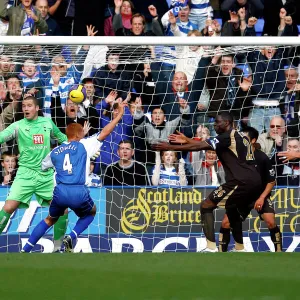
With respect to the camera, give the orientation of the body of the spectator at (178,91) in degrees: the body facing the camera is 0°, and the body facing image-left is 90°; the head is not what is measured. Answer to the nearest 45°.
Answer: approximately 0°

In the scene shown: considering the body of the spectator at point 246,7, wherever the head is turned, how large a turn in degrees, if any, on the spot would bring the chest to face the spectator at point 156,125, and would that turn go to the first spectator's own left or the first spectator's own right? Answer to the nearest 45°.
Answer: approximately 45° to the first spectator's own right

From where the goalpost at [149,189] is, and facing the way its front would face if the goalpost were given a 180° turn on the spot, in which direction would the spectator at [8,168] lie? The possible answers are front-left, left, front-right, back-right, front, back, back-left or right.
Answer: left

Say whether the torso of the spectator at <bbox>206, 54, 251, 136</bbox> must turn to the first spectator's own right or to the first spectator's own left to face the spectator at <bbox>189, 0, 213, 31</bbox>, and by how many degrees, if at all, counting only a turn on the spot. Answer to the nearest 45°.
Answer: approximately 180°

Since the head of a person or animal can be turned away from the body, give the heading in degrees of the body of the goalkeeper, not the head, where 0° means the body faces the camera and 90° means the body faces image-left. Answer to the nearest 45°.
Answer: approximately 0°

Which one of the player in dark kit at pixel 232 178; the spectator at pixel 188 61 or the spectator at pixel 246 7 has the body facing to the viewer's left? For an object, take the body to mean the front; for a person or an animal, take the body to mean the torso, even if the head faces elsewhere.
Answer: the player in dark kit
